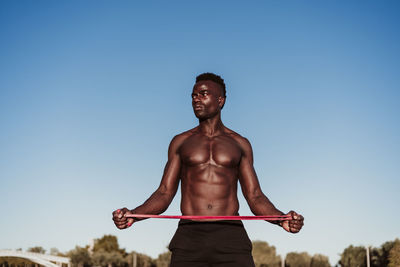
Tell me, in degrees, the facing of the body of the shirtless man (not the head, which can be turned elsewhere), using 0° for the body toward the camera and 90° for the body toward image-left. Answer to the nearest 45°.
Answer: approximately 0°
